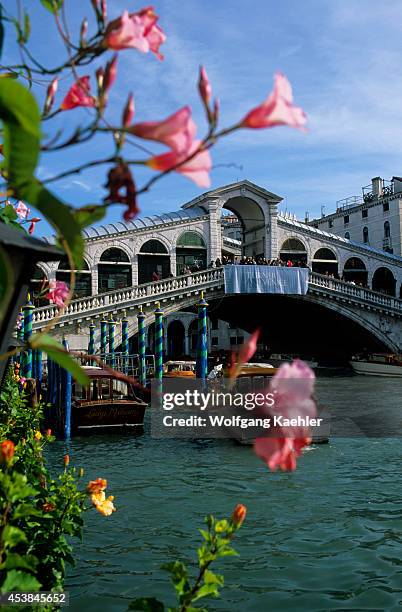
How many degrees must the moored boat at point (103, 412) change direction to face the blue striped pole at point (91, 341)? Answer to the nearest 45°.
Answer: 0° — it already faces it

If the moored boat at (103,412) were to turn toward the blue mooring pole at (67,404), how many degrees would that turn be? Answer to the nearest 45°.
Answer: approximately 135° to its left

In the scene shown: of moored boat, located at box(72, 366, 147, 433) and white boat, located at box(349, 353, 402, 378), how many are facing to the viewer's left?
1

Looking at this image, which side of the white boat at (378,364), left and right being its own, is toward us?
left

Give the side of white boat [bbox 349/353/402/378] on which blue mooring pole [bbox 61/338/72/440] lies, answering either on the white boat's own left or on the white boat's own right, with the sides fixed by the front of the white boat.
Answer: on the white boat's own left

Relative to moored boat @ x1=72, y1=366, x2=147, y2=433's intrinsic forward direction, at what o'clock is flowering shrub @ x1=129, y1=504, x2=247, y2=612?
The flowering shrub is roughly at 6 o'clock from the moored boat.

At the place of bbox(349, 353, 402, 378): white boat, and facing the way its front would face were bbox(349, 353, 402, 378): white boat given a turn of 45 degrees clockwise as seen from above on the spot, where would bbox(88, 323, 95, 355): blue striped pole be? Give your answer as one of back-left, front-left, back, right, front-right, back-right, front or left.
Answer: left

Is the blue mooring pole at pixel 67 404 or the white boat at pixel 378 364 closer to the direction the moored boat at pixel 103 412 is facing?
the white boat

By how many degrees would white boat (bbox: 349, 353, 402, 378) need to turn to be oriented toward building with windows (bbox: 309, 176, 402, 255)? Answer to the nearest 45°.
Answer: approximately 90° to its right
